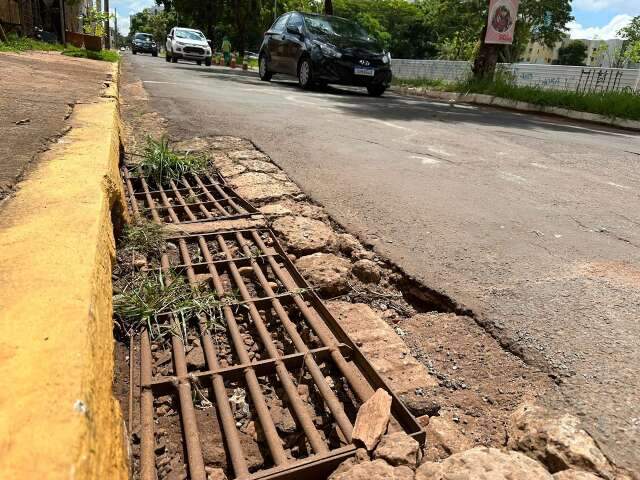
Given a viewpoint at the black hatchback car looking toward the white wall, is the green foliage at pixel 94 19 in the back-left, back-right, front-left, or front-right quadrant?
back-left

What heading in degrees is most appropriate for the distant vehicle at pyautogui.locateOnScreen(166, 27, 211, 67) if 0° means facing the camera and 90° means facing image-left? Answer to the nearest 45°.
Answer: approximately 315°

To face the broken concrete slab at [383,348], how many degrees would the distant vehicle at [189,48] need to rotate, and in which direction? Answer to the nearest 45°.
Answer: approximately 45° to its right

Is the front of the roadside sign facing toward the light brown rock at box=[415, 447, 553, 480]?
yes

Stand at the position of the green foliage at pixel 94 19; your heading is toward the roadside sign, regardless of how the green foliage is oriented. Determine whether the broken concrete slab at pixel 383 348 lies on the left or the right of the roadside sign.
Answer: right

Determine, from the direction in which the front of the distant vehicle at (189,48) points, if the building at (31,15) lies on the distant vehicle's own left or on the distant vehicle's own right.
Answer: on the distant vehicle's own right

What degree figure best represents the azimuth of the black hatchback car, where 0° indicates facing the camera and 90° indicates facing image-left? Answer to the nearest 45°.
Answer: approximately 315°

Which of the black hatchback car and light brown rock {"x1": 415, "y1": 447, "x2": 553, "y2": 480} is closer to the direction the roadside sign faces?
the light brown rock

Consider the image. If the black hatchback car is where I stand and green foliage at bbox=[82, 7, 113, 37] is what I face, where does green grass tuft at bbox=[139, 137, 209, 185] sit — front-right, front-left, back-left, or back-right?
back-left
